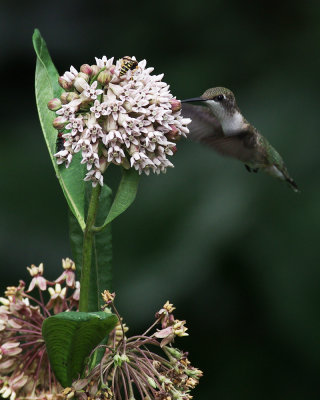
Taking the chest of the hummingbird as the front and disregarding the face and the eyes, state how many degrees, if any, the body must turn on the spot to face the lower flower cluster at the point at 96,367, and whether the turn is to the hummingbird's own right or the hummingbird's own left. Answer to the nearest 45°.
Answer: approximately 45° to the hummingbird's own left

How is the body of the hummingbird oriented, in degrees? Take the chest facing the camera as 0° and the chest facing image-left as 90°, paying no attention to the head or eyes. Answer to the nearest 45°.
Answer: approximately 90°
